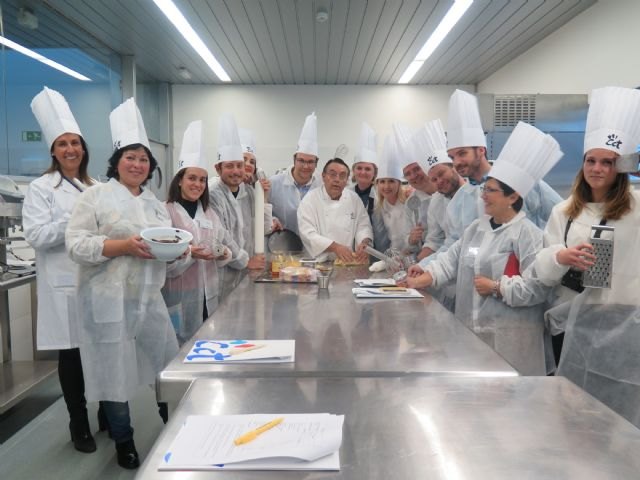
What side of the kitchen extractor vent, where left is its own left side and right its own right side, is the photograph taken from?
front

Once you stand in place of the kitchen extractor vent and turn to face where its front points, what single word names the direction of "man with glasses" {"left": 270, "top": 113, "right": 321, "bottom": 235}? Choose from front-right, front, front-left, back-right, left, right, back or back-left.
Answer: front-right

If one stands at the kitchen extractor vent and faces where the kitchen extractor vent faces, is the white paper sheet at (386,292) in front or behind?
in front

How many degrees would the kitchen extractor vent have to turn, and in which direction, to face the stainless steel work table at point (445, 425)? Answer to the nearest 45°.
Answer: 0° — it already faces it

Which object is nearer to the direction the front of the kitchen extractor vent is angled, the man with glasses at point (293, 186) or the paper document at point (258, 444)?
the paper document

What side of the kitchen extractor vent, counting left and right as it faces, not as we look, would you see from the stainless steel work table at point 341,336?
front

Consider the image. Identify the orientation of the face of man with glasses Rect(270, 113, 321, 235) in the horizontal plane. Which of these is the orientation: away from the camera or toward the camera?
toward the camera

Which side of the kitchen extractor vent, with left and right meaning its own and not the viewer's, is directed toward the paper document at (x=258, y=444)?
front

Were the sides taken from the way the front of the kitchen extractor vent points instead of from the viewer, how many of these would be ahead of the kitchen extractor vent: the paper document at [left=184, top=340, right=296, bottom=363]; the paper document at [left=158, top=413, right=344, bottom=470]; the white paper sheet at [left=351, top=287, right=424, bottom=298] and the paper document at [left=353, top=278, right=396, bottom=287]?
4

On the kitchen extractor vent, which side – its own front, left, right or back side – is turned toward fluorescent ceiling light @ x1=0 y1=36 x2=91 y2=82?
right

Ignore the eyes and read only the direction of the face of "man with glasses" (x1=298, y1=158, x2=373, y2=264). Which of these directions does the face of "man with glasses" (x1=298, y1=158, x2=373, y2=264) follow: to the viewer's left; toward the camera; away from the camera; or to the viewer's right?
toward the camera

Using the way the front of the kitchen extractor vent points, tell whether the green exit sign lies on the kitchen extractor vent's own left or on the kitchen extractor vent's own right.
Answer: on the kitchen extractor vent's own right

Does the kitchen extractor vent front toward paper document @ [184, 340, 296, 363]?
yes
